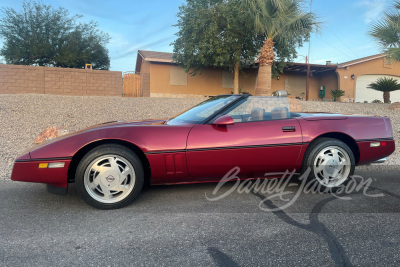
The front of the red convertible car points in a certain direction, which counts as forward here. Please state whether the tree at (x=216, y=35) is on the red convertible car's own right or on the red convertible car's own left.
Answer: on the red convertible car's own right

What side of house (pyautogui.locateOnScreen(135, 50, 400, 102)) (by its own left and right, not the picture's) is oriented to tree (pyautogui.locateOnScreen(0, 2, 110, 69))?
right

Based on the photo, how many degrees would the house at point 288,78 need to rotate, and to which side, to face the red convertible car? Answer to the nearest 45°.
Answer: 0° — it already faces it

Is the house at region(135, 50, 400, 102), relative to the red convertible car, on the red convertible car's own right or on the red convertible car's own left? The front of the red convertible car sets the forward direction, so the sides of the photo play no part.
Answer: on the red convertible car's own right

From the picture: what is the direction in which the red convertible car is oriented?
to the viewer's left

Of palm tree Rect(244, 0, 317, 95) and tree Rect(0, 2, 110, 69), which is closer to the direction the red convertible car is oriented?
the tree

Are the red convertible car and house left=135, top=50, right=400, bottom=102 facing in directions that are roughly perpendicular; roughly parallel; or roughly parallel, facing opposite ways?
roughly perpendicular

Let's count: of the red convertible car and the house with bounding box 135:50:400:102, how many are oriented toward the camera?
1

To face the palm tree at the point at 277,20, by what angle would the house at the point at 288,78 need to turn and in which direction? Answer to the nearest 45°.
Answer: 0° — it already faces it

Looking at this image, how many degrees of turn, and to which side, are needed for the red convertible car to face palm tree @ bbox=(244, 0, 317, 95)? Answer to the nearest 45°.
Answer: approximately 90° to its right

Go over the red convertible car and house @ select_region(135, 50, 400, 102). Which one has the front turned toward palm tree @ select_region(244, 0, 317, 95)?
the house
